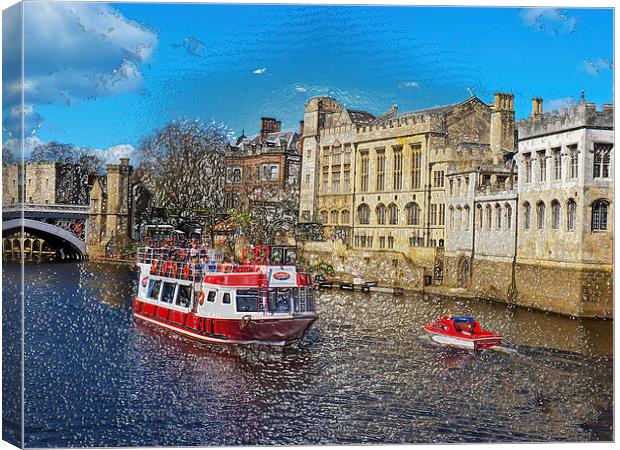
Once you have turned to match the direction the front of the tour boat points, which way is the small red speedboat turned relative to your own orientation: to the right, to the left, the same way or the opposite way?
the opposite way

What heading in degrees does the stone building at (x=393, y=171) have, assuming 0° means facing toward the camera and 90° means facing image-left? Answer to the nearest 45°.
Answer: approximately 45°

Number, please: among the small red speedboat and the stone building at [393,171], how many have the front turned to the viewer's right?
0

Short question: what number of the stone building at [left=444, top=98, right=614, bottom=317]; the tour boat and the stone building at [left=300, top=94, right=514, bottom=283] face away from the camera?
0

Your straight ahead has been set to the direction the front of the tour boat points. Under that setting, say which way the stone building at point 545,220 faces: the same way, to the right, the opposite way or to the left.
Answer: to the right

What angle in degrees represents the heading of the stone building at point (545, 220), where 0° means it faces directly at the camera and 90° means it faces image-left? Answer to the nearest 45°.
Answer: approximately 45°

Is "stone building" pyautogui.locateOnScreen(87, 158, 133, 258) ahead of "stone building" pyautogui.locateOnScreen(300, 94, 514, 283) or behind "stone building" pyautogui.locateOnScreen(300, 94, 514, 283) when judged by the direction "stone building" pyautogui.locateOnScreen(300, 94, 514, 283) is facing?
ahead

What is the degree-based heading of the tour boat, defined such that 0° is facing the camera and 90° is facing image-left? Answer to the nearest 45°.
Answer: approximately 315°

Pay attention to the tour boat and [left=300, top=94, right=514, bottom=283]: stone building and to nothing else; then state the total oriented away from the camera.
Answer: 0

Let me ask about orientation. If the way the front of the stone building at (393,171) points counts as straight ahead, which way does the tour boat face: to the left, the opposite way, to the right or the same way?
to the left

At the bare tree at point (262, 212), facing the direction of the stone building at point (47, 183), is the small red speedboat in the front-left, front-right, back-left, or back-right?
back-left

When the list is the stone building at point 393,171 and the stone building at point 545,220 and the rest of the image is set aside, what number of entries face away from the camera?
0

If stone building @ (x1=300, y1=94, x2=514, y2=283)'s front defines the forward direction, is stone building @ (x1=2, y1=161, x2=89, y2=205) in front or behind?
in front

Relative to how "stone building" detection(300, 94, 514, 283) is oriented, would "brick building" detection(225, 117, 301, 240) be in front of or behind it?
behind
